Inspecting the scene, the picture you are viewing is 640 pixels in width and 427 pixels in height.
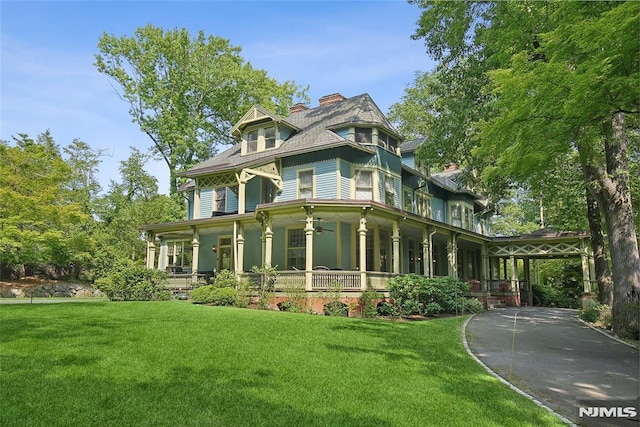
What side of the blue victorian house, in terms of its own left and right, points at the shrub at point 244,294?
front

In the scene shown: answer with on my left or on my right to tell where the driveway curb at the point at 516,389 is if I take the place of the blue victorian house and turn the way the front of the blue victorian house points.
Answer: on my left

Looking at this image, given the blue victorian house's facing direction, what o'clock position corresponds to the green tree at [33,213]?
The green tree is roughly at 2 o'clock from the blue victorian house.

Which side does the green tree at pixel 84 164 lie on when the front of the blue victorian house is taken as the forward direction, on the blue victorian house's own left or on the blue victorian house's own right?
on the blue victorian house's own right

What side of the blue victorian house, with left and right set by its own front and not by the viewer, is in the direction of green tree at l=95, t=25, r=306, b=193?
right

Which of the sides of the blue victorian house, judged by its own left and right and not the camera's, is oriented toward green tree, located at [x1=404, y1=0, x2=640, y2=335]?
left

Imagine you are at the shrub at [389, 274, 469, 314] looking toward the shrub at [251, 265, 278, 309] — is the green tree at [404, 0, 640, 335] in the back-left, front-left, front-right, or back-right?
back-left

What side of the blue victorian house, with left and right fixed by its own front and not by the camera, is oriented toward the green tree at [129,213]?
right

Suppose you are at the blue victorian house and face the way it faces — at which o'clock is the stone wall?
The stone wall is roughly at 2 o'clock from the blue victorian house.

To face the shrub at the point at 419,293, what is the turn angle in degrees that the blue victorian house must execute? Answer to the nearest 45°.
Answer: approximately 90° to its left

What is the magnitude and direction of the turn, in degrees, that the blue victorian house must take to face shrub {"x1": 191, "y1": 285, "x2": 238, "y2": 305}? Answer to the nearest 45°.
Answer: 0° — it already faces it

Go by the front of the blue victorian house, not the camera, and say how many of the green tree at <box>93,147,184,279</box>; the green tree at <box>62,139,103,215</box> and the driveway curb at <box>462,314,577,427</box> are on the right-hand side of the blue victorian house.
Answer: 2

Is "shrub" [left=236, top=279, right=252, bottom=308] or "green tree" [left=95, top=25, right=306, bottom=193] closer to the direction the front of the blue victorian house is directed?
the shrub

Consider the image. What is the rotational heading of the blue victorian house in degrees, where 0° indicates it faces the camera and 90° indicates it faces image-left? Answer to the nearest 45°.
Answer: approximately 45°
